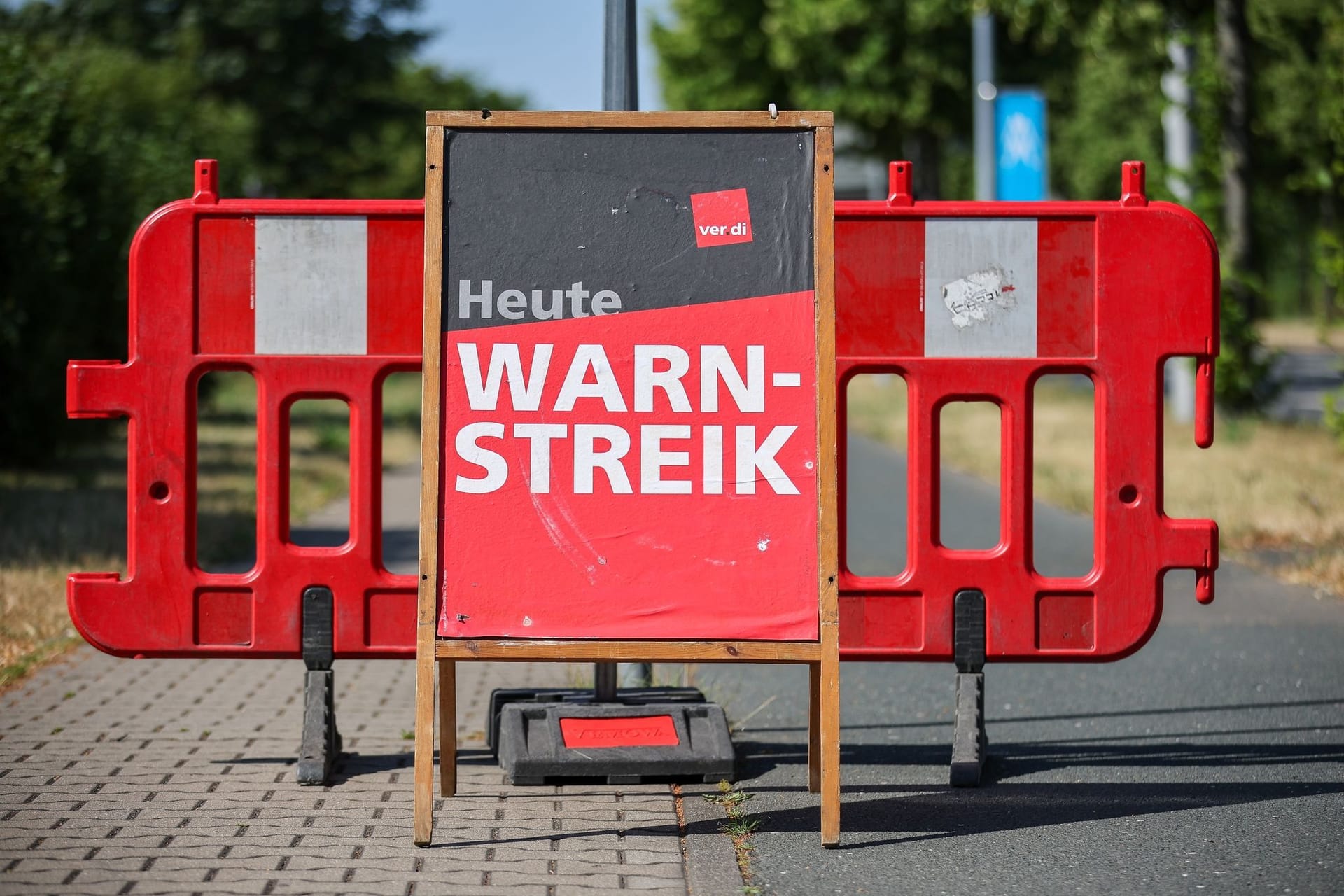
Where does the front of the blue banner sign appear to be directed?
toward the camera

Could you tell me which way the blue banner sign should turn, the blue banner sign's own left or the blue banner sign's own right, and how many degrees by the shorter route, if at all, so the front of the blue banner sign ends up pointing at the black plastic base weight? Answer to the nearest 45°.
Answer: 0° — it already faces it

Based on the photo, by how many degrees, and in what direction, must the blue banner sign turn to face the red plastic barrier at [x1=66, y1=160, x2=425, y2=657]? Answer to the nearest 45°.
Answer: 0° — it already faces it

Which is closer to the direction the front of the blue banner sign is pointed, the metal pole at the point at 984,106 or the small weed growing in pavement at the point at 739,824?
the small weed growing in pavement

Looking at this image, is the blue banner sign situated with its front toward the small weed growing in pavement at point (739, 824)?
yes

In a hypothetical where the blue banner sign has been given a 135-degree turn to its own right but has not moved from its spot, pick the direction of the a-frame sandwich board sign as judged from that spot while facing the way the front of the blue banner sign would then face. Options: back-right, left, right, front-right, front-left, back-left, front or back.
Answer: back-left

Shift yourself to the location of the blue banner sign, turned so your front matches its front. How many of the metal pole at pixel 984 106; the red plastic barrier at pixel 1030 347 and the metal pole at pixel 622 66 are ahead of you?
2

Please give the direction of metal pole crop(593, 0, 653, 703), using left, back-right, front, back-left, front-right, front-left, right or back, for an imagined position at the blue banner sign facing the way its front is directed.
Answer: front

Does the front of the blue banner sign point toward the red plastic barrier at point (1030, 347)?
yes

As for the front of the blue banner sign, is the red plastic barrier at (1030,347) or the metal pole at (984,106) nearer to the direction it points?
the red plastic barrier

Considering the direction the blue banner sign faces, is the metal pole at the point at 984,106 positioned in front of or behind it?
behind
